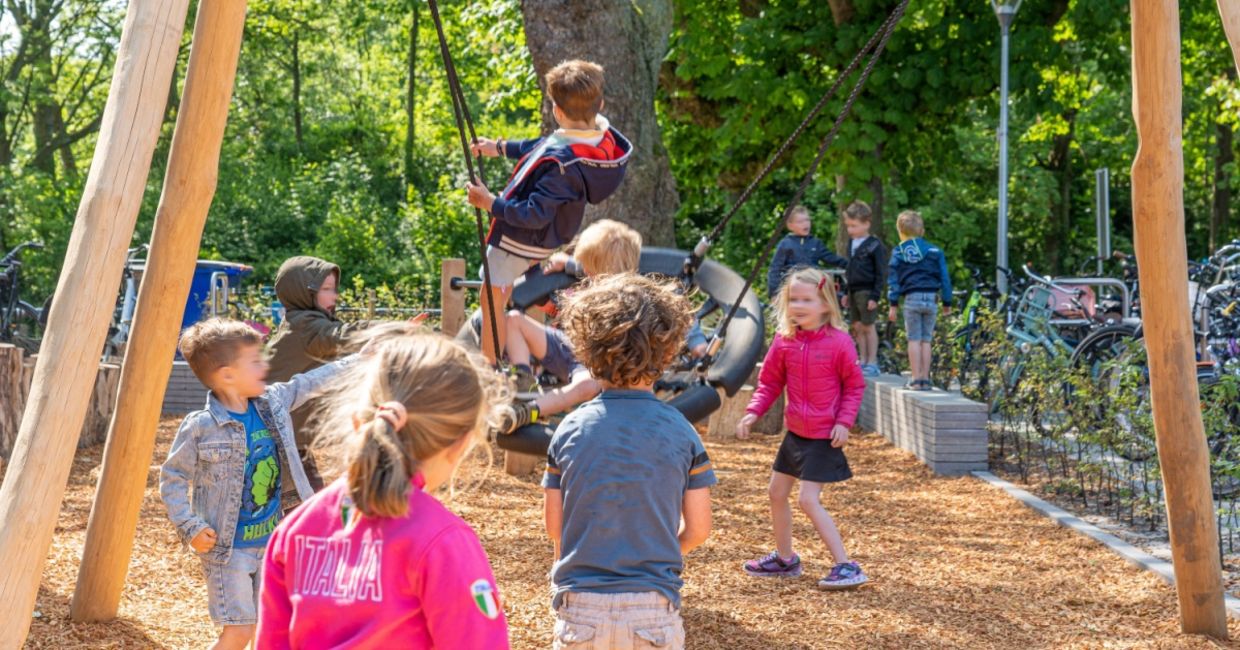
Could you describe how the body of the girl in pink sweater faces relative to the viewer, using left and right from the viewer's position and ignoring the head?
facing away from the viewer and to the right of the viewer

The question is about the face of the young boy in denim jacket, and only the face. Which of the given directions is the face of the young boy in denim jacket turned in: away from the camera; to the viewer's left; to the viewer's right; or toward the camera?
to the viewer's right

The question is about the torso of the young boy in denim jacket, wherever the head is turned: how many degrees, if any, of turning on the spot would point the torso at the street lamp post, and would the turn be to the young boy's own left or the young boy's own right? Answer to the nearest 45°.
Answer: approximately 90° to the young boy's own left

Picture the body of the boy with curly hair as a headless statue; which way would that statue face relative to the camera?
away from the camera

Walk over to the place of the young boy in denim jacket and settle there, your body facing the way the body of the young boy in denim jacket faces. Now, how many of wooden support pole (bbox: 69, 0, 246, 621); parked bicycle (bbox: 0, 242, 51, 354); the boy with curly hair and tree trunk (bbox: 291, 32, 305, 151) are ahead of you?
1

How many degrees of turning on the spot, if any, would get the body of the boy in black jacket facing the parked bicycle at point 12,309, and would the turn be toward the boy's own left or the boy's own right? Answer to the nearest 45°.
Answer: approximately 45° to the boy's own right

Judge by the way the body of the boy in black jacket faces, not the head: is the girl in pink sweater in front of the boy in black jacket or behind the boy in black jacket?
in front

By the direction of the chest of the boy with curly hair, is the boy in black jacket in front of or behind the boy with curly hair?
in front

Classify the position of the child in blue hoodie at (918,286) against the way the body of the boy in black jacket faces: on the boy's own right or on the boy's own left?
on the boy's own left

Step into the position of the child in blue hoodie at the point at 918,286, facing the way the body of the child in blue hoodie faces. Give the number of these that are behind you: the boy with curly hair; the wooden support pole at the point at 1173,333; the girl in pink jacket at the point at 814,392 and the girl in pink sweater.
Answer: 4

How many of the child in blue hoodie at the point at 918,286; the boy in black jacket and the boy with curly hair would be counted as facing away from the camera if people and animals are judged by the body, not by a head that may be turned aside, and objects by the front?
2

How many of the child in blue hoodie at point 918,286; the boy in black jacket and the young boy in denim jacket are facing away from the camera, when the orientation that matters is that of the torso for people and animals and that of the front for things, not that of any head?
1

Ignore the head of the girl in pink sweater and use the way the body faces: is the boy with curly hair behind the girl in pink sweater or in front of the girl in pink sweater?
in front

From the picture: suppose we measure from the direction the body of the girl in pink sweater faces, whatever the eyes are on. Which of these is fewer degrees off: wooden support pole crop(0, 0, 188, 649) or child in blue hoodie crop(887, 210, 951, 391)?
the child in blue hoodie

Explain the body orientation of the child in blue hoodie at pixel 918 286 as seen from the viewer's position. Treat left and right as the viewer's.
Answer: facing away from the viewer

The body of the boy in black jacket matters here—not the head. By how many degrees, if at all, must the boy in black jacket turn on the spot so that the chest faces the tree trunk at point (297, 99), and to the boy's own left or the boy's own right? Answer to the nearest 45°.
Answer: approximately 90° to the boy's own right
